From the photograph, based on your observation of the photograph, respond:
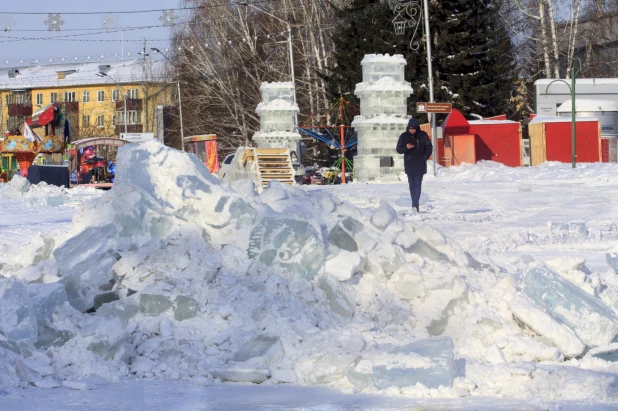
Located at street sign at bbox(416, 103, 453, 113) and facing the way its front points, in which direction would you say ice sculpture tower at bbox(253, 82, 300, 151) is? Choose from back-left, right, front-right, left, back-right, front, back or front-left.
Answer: back-right

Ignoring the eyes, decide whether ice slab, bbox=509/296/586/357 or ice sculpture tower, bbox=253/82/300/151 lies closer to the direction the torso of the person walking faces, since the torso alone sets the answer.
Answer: the ice slab

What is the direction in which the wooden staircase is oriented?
toward the camera

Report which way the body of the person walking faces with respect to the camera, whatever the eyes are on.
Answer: toward the camera

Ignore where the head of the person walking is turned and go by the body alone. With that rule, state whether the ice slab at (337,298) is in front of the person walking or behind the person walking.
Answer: in front

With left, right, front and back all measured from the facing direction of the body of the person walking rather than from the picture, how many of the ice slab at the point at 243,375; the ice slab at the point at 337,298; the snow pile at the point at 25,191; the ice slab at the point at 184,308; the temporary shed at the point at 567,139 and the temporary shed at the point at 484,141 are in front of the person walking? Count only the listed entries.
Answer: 3

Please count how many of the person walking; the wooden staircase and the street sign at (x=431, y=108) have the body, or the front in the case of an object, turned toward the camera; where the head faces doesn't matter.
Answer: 3

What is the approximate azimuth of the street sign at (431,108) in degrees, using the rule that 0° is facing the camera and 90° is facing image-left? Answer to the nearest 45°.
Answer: approximately 0°

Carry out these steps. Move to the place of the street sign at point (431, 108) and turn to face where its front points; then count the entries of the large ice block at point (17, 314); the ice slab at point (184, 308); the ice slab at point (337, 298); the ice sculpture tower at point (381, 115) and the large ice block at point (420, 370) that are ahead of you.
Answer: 4

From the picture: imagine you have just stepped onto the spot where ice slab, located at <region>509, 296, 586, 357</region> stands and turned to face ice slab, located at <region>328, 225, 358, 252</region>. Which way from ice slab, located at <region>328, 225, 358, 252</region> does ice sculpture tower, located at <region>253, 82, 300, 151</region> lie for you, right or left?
right

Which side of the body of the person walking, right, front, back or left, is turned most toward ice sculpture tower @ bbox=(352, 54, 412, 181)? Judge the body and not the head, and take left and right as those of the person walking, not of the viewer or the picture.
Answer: back

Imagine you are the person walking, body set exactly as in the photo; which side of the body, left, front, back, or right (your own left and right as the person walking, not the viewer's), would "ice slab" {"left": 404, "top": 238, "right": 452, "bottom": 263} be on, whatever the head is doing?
front

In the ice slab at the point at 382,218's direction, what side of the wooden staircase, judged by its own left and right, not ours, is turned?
front

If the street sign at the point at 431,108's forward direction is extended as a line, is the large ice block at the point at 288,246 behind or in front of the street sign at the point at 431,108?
in front

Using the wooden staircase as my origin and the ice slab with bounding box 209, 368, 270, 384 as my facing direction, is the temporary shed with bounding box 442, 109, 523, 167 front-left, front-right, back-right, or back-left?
back-left
